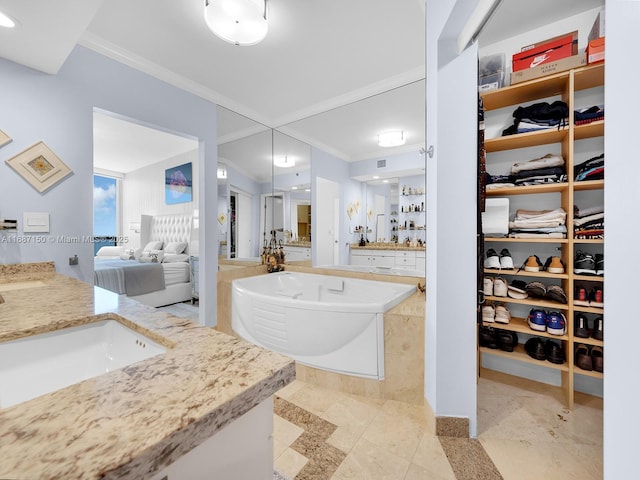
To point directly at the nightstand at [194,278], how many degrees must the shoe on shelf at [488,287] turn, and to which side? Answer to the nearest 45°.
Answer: approximately 90° to its right

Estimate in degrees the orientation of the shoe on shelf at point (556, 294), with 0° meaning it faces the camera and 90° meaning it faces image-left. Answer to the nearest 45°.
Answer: approximately 315°

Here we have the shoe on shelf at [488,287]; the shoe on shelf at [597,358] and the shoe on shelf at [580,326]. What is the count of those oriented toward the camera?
3

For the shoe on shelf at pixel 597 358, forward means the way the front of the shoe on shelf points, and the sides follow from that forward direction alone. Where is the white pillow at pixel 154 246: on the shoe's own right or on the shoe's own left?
on the shoe's own right

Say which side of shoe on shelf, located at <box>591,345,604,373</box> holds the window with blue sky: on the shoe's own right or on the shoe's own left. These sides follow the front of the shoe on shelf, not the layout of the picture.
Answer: on the shoe's own right
